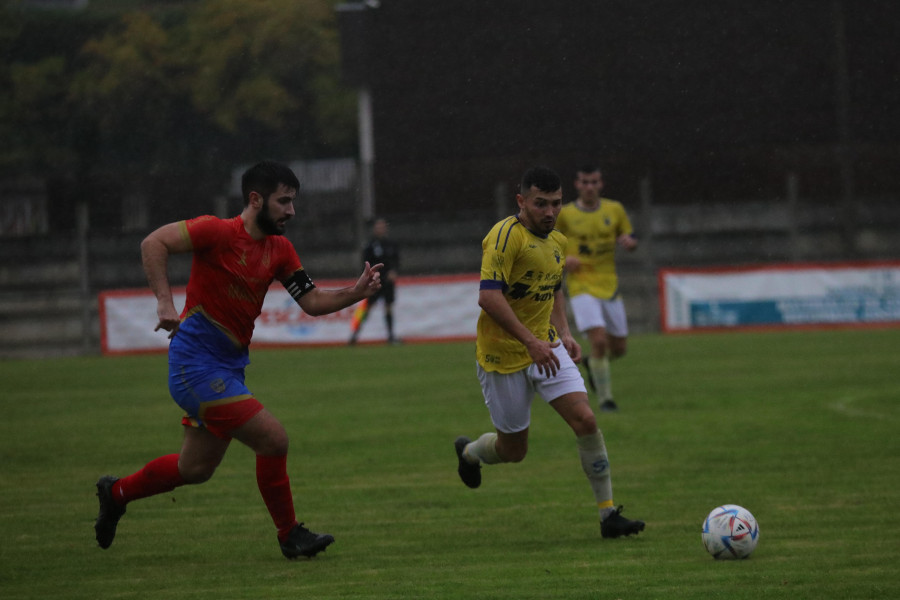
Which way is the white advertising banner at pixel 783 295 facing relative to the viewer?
toward the camera

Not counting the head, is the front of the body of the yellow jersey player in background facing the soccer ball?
yes

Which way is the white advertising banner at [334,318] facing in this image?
toward the camera

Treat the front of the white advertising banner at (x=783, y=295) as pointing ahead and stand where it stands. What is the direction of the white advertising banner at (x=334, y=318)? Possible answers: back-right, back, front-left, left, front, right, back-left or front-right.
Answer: right

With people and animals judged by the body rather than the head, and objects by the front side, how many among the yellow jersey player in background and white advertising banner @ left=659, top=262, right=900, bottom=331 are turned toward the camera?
2

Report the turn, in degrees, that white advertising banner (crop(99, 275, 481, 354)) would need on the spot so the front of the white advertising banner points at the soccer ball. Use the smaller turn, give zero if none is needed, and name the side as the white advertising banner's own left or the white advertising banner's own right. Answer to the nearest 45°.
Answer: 0° — it already faces it

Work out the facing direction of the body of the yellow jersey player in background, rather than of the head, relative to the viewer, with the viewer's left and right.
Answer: facing the viewer

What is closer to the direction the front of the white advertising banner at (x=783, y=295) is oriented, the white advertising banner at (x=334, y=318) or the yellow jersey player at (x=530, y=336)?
the yellow jersey player

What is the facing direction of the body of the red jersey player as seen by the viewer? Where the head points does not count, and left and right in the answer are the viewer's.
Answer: facing the viewer and to the right of the viewer

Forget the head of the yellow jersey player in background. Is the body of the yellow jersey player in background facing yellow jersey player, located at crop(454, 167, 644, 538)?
yes

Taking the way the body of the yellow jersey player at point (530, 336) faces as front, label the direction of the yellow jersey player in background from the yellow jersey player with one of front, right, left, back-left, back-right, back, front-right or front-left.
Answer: back-left
